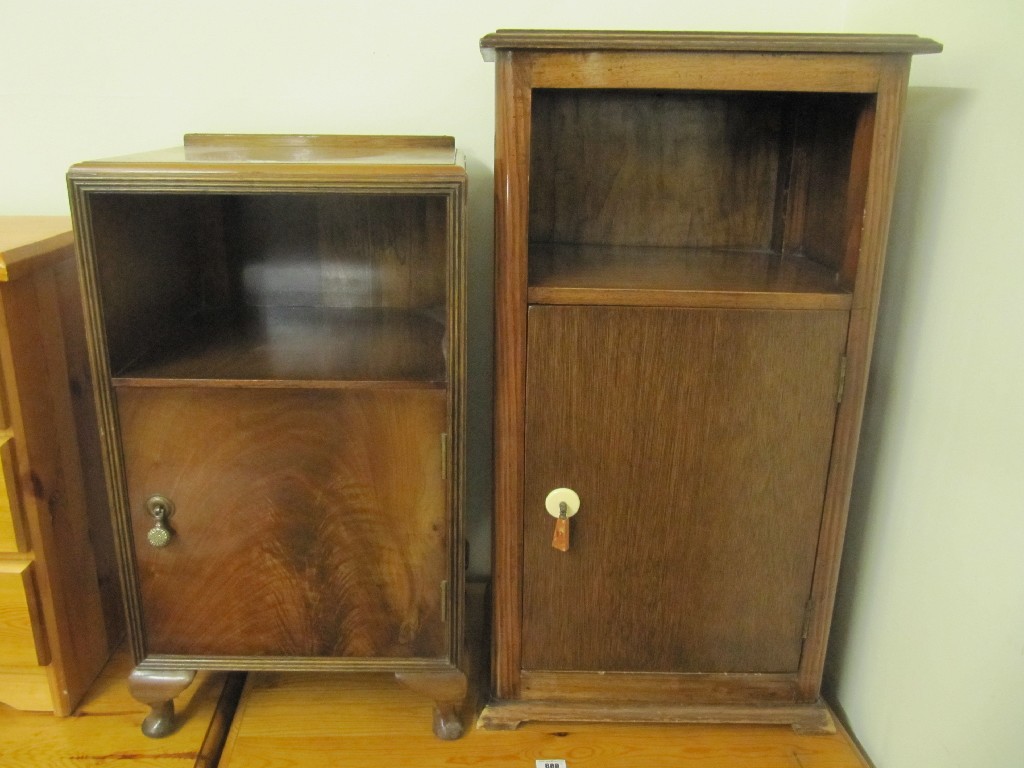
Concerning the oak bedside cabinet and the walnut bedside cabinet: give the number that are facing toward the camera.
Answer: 2

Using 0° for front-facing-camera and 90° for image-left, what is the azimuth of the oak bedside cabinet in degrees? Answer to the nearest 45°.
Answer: approximately 0°

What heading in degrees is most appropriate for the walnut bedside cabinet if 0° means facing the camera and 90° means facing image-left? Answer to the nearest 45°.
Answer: approximately 0°
